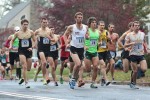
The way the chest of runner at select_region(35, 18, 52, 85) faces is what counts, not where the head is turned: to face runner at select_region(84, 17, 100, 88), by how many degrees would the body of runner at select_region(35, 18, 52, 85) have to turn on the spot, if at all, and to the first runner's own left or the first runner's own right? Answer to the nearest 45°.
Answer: approximately 45° to the first runner's own left

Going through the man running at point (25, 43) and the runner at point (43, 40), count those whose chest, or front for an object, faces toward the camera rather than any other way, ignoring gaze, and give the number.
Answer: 2

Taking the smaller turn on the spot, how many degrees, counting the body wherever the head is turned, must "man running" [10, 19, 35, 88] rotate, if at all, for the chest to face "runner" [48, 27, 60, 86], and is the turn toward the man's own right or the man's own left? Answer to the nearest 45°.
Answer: approximately 135° to the man's own left

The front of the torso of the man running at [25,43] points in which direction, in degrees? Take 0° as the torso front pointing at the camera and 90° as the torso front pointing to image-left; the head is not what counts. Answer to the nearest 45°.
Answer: approximately 0°

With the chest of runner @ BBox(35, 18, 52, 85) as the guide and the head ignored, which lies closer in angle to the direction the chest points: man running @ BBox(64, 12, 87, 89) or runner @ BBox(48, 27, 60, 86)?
the man running

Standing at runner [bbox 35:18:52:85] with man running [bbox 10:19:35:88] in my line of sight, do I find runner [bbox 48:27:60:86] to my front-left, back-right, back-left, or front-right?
back-right
